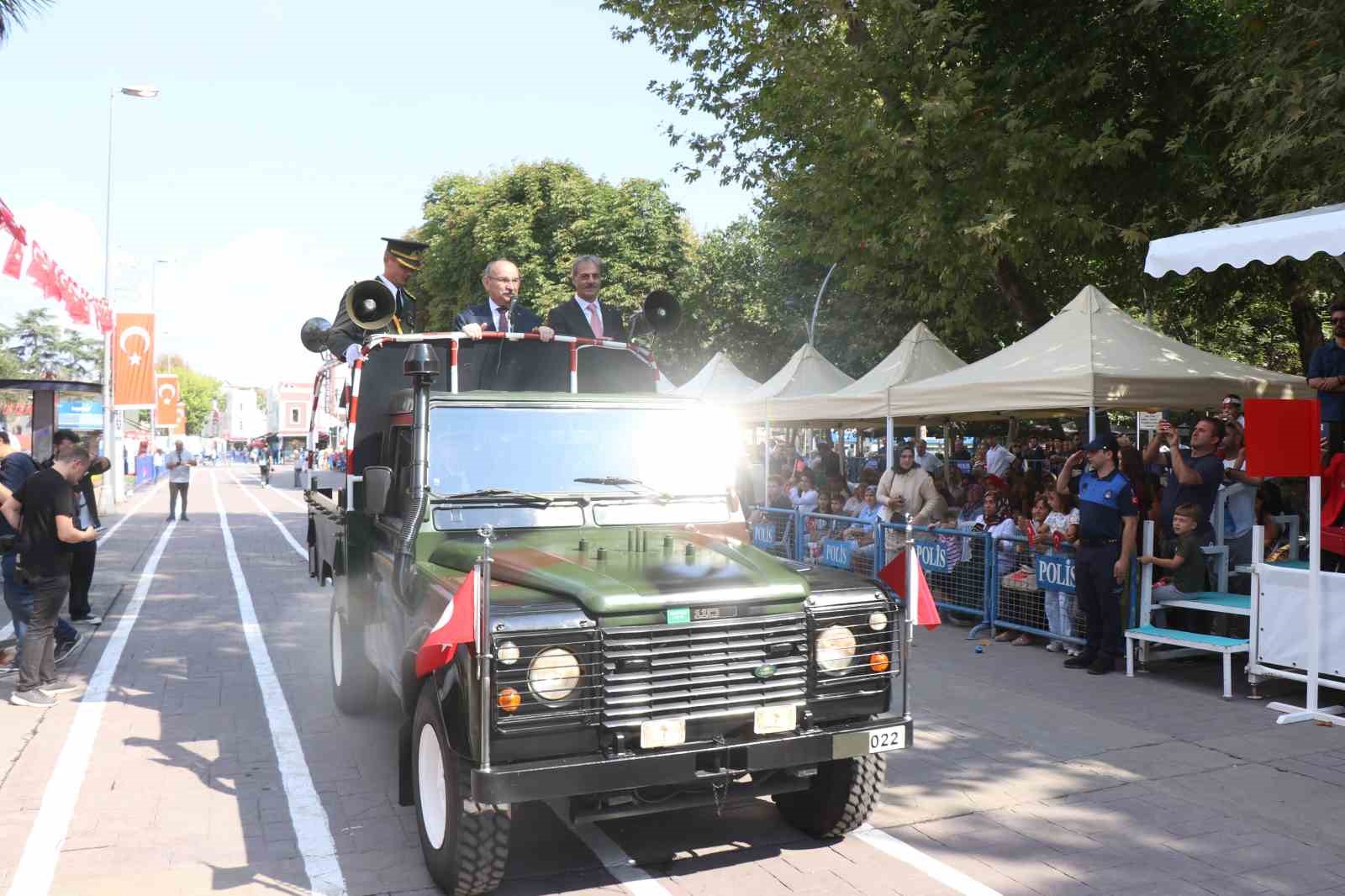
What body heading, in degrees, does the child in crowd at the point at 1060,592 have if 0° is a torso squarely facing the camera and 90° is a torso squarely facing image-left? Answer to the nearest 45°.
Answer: approximately 45°

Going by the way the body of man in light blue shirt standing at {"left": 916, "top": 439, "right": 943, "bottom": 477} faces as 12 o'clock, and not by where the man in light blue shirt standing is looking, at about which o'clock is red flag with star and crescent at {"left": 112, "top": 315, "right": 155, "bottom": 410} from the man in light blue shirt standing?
The red flag with star and crescent is roughly at 2 o'clock from the man in light blue shirt standing.

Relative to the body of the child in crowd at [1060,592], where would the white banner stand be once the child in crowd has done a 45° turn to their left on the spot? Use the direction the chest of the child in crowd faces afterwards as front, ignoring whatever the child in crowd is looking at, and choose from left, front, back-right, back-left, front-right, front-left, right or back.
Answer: front-left

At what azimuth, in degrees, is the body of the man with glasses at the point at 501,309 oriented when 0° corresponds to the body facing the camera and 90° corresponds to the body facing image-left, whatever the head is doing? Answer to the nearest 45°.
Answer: approximately 315°

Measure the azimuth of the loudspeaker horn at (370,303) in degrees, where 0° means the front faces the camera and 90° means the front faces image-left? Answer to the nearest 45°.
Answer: approximately 0°

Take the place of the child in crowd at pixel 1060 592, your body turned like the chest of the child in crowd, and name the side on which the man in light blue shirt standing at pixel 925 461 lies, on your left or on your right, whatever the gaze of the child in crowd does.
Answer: on your right

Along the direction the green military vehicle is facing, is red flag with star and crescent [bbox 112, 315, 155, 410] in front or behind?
behind

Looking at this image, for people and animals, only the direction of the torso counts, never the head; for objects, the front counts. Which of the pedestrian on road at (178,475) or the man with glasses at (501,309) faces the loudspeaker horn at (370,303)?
the pedestrian on road

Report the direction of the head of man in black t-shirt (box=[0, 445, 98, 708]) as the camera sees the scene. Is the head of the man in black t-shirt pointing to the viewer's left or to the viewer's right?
to the viewer's right

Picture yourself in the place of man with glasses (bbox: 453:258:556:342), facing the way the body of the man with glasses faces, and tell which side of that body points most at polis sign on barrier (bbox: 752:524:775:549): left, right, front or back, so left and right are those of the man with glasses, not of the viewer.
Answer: left

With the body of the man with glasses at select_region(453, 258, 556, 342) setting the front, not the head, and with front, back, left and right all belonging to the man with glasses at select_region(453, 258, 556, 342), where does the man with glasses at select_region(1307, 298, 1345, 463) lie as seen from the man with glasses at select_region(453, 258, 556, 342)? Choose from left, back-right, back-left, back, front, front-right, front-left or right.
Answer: front-left
